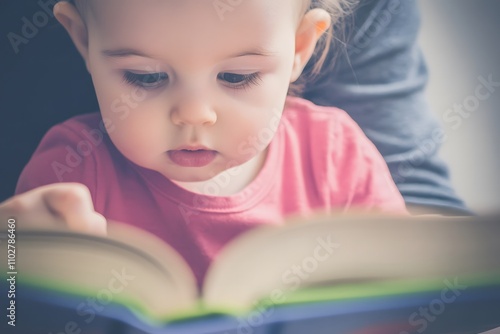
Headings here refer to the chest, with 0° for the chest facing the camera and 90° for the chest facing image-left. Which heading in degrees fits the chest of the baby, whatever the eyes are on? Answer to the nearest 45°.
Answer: approximately 0°
